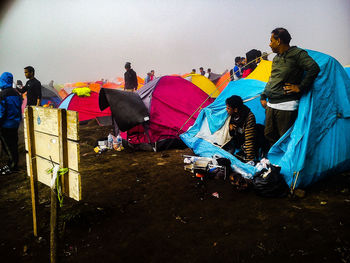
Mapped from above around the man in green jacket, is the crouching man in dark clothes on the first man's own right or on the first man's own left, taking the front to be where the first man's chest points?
on the first man's own right

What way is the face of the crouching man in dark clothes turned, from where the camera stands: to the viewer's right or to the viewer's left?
to the viewer's left

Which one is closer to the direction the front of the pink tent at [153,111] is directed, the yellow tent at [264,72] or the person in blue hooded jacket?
the person in blue hooded jacket

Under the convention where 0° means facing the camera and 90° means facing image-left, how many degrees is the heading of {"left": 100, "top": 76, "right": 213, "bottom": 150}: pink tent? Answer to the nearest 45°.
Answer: approximately 45°

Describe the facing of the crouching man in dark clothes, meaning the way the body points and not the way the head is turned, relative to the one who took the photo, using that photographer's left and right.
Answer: facing to the left of the viewer

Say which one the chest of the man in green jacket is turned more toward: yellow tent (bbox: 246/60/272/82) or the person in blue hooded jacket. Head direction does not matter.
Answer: the person in blue hooded jacket

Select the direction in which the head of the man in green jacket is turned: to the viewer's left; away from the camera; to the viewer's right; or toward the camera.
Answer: to the viewer's left

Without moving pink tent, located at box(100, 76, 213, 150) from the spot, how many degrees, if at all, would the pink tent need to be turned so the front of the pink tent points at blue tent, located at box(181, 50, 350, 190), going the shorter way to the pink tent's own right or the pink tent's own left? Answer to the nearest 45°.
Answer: approximately 90° to the pink tent's own left

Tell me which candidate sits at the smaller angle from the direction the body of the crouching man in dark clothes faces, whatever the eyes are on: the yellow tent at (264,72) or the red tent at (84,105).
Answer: the red tent
